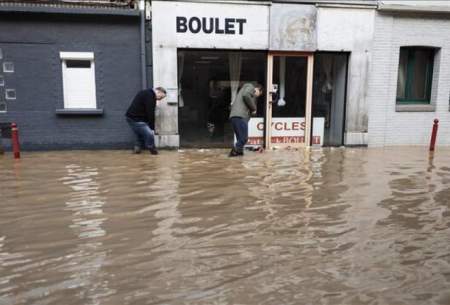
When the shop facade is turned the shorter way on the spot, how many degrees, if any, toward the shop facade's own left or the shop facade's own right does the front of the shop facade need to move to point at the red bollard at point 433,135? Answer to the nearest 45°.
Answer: approximately 90° to the shop facade's own left

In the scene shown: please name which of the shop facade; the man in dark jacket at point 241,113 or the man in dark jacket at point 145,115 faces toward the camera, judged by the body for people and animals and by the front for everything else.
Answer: the shop facade

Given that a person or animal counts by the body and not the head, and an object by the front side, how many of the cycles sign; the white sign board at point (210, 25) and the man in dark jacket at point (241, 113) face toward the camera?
2

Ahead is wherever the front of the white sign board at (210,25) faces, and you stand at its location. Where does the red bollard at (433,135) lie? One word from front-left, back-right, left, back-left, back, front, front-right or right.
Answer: left

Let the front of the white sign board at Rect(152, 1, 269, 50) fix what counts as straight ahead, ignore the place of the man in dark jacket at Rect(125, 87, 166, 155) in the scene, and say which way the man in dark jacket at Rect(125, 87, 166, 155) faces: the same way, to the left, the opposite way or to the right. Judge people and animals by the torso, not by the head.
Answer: to the left

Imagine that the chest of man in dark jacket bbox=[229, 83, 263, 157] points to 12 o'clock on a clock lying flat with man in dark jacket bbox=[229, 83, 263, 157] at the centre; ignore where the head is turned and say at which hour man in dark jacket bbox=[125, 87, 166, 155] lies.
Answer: man in dark jacket bbox=[125, 87, 166, 155] is roughly at 6 o'clock from man in dark jacket bbox=[229, 83, 263, 157].

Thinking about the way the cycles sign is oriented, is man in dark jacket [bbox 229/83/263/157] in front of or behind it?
in front

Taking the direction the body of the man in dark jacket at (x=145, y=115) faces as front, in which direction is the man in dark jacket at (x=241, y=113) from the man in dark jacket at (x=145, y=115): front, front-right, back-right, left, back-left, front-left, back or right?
front

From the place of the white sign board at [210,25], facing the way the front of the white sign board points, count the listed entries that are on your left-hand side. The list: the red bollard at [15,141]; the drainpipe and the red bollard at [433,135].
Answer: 1

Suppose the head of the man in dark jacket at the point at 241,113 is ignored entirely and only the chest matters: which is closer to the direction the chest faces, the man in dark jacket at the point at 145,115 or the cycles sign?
the cycles sign

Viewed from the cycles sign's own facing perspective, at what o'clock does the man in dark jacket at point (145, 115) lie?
The man in dark jacket is roughly at 2 o'clock from the cycles sign.

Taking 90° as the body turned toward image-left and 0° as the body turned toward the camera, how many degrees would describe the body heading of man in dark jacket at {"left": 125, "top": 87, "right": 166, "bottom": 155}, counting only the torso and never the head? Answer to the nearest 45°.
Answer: approximately 270°

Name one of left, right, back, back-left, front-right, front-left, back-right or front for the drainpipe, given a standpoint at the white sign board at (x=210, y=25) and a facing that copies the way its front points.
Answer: right

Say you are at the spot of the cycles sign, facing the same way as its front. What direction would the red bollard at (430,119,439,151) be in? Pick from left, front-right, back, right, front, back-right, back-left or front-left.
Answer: left

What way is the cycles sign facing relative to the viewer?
toward the camera
